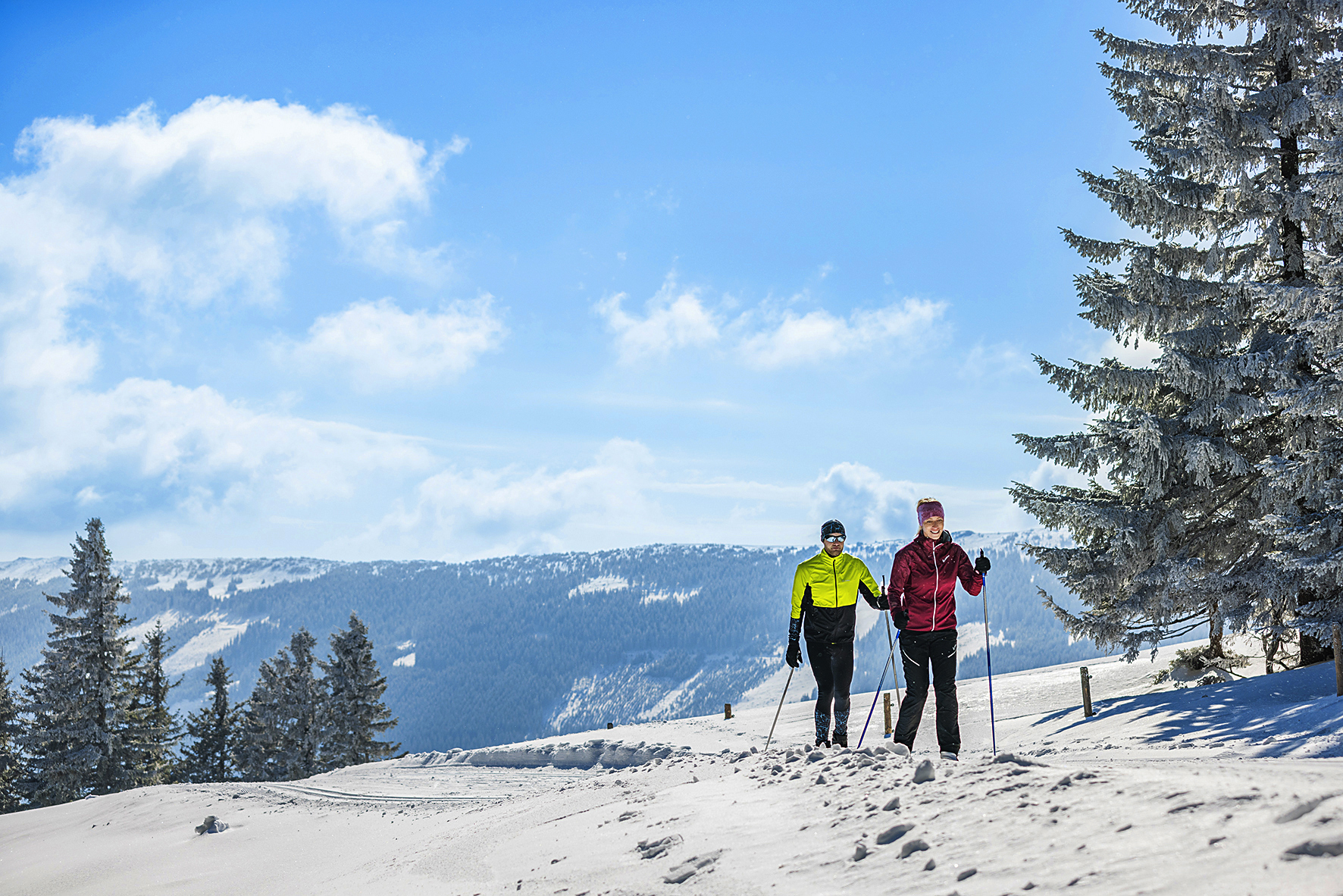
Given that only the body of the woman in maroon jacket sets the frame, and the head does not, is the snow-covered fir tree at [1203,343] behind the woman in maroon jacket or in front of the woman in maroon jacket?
behind

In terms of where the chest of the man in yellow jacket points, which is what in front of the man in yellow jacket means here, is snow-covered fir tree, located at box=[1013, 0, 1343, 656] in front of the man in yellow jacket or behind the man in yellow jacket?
behind

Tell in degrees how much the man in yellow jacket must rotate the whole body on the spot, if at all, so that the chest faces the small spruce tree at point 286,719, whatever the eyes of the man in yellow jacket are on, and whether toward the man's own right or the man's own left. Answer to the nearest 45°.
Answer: approximately 135° to the man's own right

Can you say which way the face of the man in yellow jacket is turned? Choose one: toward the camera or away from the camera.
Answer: toward the camera

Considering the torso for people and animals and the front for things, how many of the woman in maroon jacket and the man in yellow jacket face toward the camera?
2

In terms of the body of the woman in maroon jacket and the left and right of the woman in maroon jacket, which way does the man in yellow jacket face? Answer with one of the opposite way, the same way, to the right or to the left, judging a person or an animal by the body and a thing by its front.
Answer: the same way

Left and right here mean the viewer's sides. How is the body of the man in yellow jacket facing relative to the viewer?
facing the viewer

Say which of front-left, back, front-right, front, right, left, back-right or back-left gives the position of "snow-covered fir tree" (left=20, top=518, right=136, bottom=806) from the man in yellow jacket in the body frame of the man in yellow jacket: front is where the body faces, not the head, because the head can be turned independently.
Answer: back-right

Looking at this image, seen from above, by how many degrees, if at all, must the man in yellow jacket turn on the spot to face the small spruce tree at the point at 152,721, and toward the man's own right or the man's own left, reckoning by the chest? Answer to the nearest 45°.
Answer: approximately 135° to the man's own right

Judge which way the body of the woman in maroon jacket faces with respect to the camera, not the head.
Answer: toward the camera

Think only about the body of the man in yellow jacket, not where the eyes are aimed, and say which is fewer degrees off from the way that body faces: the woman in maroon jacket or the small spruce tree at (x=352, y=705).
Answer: the woman in maroon jacket

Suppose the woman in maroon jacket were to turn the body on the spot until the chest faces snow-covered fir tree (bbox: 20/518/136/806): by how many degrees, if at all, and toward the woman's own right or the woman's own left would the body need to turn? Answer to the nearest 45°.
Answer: approximately 135° to the woman's own right
